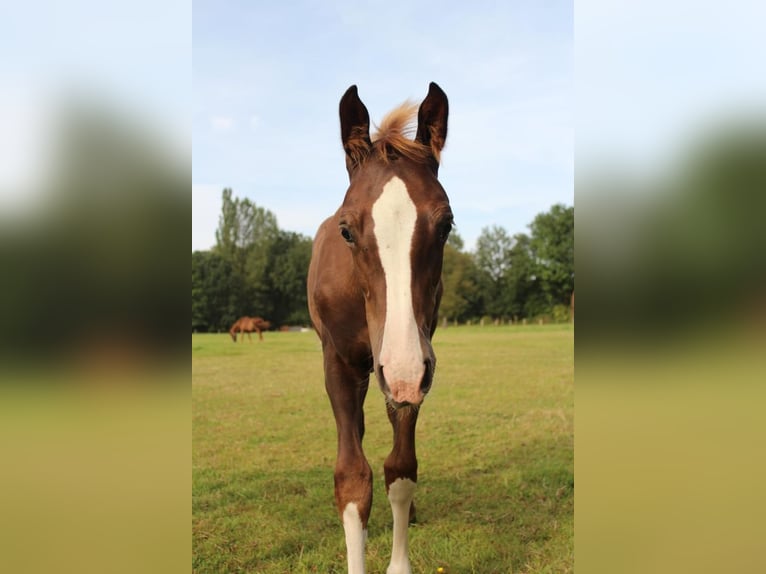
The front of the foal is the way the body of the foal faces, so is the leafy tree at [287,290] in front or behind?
behind

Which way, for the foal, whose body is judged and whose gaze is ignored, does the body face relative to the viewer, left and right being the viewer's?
facing the viewer
